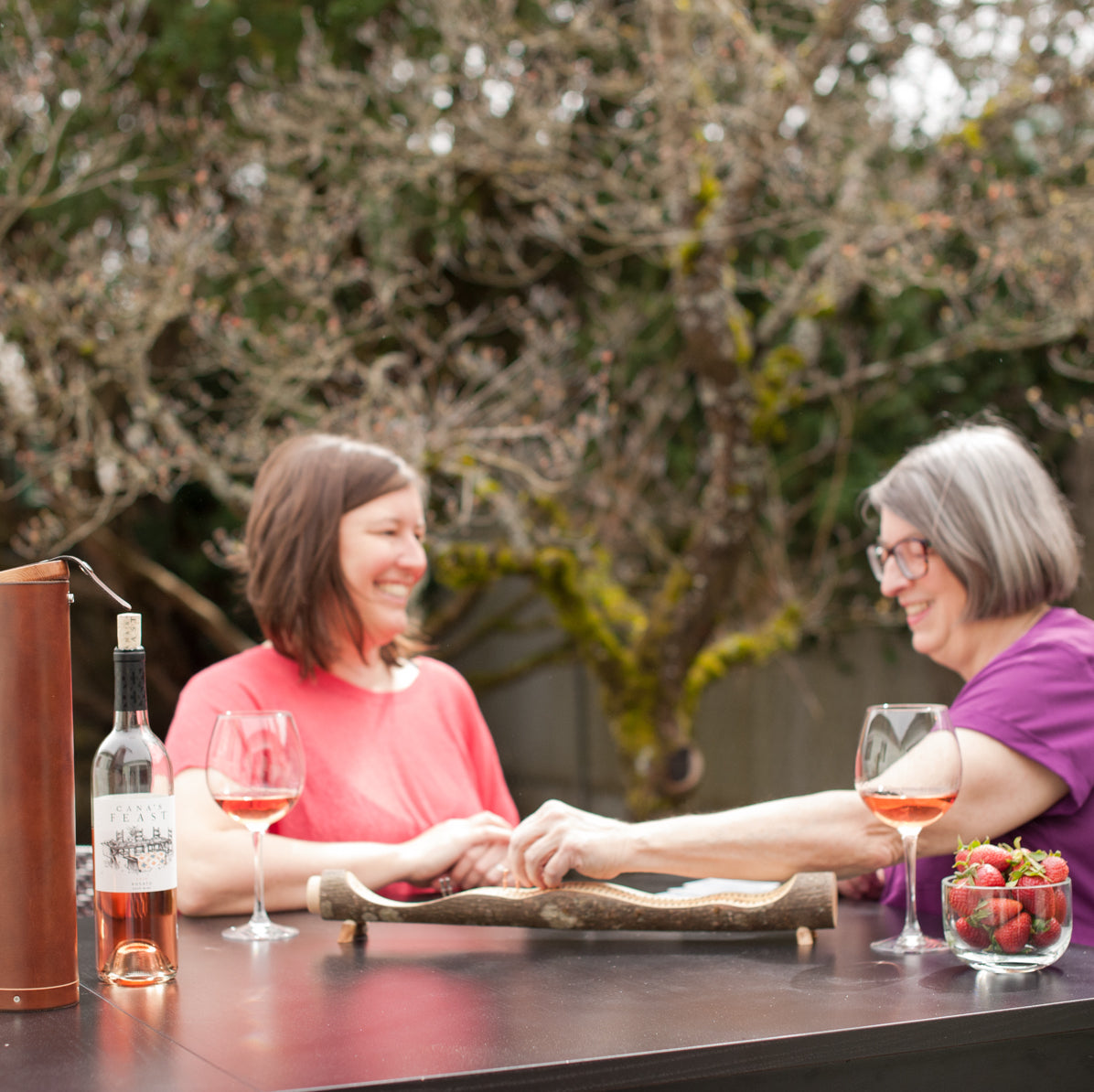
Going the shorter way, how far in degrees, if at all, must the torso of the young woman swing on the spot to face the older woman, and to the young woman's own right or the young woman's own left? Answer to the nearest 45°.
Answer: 0° — they already face them

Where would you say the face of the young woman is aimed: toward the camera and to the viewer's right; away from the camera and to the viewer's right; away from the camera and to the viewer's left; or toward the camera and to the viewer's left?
toward the camera and to the viewer's right

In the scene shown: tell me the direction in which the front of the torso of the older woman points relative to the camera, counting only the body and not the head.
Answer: to the viewer's left

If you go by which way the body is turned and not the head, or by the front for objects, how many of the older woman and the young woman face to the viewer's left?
1

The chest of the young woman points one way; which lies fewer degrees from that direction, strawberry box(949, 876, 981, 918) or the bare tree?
the strawberry

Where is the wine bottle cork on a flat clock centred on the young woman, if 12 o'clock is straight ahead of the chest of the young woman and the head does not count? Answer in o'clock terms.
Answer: The wine bottle cork is roughly at 2 o'clock from the young woman.
